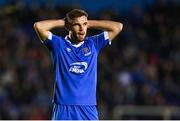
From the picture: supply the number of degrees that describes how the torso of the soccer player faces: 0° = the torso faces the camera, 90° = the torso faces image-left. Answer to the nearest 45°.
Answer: approximately 0°
